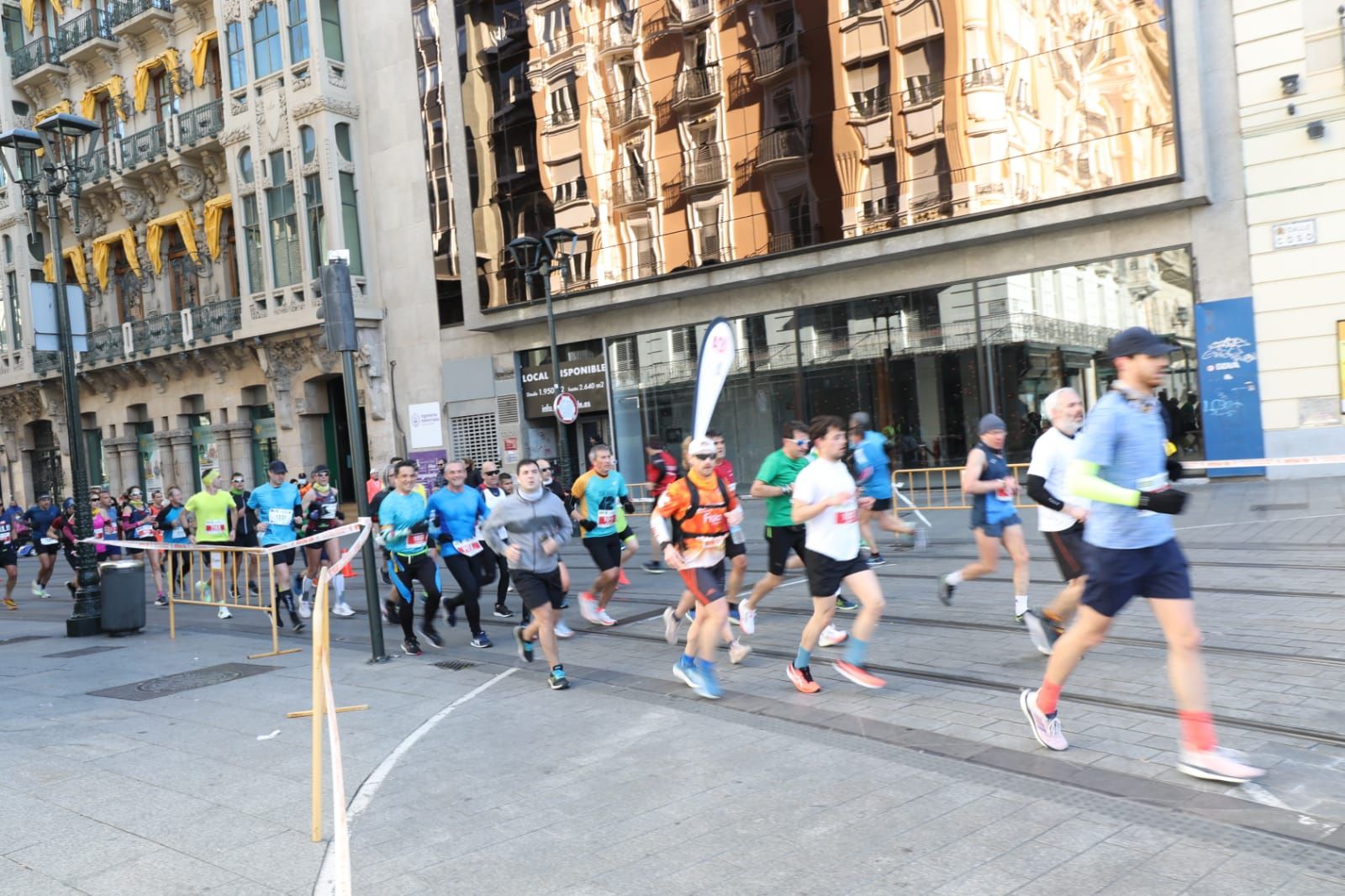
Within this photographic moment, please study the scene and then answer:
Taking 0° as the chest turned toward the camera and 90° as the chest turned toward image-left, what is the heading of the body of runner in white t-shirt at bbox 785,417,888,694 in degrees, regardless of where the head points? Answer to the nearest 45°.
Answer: approximately 315°

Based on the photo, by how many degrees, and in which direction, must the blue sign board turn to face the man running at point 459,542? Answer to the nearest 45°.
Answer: approximately 45° to its right

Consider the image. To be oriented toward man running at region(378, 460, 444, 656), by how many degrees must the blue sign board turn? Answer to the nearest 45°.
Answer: approximately 45° to its right

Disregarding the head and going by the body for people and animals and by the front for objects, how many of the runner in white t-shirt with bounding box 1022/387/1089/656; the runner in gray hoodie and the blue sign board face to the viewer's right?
1

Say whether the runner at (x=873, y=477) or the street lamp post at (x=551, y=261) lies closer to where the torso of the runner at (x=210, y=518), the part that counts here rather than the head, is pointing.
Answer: the runner

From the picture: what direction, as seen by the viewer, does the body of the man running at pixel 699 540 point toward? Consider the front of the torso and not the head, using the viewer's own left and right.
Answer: facing the viewer and to the right of the viewer

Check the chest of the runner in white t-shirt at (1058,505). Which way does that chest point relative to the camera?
to the viewer's right

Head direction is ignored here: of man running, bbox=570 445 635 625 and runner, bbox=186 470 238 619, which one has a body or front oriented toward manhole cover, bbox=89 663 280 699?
the runner

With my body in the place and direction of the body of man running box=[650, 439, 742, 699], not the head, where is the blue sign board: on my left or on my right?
on my left

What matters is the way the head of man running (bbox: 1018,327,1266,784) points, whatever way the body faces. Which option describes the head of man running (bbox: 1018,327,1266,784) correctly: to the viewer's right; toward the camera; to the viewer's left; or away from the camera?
to the viewer's right

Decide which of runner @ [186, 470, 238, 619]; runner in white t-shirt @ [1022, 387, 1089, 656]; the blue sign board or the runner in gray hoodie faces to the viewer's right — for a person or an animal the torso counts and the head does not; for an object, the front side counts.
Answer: the runner in white t-shirt

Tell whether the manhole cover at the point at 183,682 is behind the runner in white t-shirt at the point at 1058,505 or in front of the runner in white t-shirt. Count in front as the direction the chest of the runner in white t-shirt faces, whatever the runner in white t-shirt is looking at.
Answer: behind

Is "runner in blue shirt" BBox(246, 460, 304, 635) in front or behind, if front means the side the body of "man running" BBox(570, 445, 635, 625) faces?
behind

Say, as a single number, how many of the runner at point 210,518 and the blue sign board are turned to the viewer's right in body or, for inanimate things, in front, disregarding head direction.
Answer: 0

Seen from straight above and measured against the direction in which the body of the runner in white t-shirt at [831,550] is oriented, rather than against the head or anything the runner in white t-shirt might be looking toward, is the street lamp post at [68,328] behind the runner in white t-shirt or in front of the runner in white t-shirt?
behind

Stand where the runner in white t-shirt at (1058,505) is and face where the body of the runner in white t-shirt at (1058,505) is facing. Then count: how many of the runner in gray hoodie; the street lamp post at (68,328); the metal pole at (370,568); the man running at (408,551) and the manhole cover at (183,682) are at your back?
5

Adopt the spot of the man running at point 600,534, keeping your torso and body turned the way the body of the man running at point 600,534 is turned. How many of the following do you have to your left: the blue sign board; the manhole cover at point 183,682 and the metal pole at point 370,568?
1

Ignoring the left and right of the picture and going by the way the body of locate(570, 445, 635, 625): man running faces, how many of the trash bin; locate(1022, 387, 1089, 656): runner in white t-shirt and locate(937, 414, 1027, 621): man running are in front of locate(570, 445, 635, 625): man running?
2
